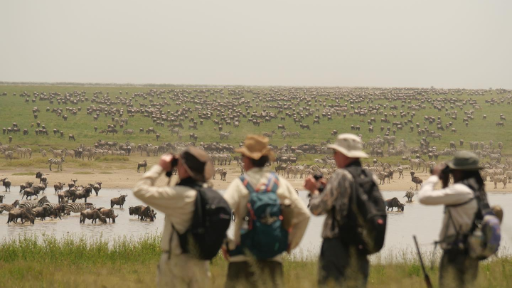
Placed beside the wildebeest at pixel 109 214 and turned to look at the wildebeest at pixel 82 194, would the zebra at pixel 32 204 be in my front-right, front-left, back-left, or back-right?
front-left

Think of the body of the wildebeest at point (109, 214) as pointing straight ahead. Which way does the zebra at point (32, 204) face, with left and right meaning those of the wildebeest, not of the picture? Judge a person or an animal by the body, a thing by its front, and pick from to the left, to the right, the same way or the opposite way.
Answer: the same way

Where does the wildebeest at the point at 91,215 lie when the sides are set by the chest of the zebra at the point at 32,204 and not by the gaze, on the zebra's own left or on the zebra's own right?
on the zebra's own right

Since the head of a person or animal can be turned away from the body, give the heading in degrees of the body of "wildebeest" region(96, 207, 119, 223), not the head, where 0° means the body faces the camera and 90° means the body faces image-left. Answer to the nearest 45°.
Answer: approximately 270°

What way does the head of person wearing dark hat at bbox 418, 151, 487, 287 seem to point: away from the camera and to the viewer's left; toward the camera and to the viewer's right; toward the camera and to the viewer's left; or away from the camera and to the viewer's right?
away from the camera and to the viewer's left

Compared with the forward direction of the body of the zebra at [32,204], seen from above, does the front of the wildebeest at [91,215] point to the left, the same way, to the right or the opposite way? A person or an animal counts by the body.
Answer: the same way

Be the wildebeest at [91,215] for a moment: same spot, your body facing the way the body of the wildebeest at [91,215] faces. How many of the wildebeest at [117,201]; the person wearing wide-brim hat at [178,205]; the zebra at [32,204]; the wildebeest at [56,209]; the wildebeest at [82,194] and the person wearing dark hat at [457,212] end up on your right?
2

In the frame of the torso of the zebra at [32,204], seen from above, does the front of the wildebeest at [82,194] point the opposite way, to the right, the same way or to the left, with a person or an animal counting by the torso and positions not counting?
the same way

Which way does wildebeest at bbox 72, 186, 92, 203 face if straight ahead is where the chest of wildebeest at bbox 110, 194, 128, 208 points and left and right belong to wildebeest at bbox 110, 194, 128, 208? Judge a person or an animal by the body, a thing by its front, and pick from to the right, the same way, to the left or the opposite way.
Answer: the same way

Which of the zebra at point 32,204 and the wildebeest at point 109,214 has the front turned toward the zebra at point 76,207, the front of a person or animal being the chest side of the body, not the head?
the zebra at point 32,204
